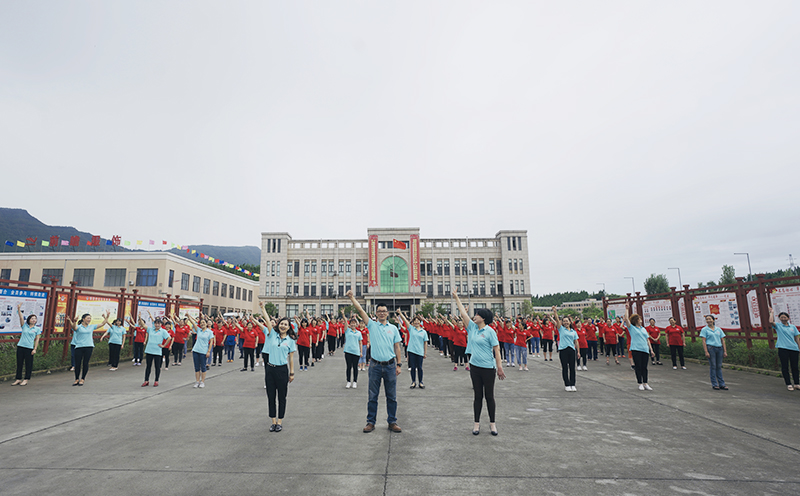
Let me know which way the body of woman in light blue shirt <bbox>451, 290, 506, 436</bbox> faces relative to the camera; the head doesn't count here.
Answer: toward the camera

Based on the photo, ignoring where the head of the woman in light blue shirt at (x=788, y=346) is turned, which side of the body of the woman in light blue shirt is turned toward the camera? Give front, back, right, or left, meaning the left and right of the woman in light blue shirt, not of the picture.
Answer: front

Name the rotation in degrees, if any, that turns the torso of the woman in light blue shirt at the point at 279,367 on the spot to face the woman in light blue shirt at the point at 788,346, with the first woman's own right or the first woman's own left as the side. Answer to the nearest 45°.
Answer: approximately 90° to the first woman's own left

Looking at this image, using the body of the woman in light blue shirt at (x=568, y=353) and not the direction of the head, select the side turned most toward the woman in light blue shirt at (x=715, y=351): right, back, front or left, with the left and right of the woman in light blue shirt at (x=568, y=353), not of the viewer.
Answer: left

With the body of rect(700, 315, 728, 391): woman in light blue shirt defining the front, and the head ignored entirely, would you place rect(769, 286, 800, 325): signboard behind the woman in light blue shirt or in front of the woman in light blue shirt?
behind

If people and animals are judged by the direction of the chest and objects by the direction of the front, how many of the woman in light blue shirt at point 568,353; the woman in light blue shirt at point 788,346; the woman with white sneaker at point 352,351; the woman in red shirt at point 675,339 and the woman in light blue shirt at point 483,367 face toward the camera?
5

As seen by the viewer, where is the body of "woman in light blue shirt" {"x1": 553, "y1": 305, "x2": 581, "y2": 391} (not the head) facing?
toward the camera

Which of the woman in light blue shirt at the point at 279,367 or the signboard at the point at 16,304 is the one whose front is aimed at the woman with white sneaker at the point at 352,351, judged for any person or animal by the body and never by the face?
the signboard

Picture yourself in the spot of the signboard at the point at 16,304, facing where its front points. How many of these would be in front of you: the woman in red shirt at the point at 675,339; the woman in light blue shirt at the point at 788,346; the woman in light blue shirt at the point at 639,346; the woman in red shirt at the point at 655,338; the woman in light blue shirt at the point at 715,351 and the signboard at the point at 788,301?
6

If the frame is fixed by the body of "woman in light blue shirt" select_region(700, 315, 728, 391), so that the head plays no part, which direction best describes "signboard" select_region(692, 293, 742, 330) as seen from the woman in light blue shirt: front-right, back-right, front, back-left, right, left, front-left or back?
back

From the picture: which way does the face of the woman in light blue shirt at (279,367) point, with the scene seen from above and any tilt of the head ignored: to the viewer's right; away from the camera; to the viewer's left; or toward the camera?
toward the camera

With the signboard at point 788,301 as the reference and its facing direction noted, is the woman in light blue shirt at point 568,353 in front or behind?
in front

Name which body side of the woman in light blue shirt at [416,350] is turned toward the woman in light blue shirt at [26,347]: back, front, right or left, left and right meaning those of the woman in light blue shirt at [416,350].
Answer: right
